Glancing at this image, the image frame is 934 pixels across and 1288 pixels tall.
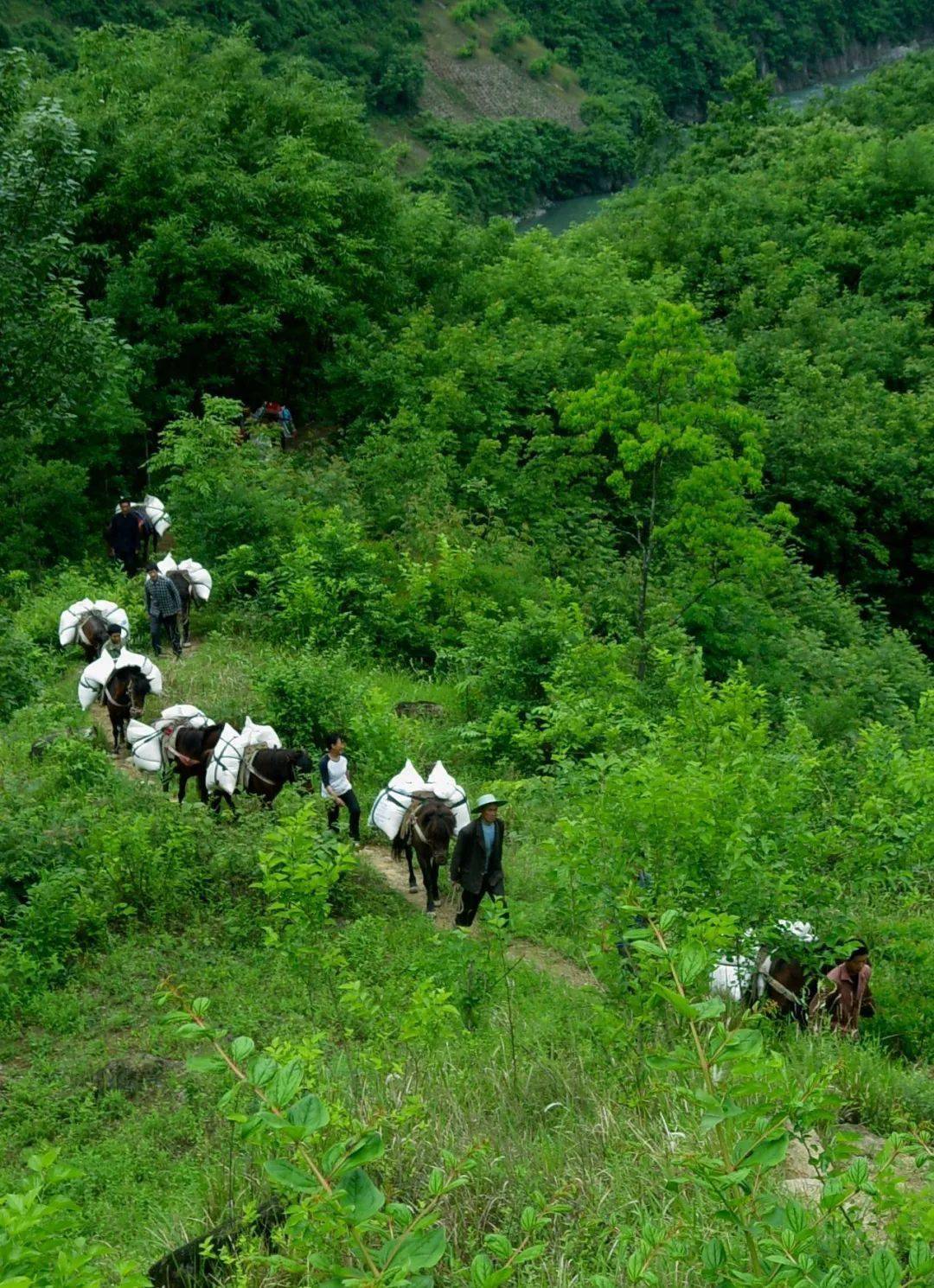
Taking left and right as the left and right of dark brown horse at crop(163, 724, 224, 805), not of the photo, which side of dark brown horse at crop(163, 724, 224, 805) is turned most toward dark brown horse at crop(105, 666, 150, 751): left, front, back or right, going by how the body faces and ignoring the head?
back

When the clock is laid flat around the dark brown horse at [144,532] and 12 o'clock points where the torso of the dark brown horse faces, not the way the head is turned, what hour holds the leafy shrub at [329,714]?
The leafy shrub is roughly at 10 o'clock from the dark brown horse.

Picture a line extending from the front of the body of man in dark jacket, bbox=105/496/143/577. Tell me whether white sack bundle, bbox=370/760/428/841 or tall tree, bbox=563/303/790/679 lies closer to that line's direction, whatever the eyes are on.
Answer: the white sack bundle

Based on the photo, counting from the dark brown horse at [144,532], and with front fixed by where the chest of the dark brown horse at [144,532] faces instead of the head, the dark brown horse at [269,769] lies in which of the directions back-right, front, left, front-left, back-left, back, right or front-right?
front-left

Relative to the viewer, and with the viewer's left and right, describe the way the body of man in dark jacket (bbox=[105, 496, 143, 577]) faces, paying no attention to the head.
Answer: facing the viewer

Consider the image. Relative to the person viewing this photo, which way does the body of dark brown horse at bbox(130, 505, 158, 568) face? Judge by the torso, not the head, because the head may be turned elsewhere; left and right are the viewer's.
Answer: facing the viewer and to the left of the viewer

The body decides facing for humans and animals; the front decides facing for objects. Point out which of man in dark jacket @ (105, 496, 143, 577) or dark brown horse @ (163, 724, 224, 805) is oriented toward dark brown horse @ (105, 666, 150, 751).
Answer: the man in dark jacket

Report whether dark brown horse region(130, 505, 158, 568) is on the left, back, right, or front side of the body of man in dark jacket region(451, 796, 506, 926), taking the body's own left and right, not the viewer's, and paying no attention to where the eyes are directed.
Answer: back

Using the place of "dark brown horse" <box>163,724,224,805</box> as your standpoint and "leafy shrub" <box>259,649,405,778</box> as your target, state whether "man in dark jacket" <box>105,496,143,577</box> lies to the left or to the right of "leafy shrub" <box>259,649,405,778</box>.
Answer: left

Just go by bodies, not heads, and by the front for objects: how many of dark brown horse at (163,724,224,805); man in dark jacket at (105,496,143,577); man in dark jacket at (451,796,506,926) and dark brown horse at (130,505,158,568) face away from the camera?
0

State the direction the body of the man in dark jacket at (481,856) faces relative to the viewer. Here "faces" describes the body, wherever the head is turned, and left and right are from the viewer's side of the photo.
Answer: facing the viewer and to the right of the viewer

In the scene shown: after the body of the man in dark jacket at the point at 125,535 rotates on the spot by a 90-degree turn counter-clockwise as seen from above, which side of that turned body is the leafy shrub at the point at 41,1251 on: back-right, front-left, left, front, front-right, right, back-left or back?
right

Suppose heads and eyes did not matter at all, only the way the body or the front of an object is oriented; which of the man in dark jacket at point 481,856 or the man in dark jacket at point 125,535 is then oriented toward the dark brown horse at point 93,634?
the man in dark jacket at point 125,535

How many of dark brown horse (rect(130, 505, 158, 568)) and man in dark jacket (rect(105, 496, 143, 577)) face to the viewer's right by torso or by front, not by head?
0
